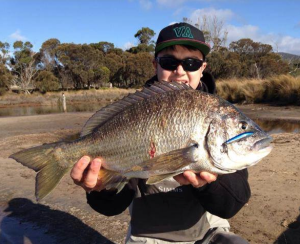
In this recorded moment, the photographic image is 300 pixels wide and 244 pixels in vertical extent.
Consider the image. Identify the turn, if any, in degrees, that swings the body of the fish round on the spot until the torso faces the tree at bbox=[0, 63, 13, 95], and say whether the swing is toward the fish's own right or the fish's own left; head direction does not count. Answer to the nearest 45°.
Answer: approximately 135° to the fish's own left

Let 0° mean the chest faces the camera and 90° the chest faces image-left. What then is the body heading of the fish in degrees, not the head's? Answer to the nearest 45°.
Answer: approximately 270°

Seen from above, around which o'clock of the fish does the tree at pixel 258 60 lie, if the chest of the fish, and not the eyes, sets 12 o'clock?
The tree is roughly at 10 o'clock from the fish.

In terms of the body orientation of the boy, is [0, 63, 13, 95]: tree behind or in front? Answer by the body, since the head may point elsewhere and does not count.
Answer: behind

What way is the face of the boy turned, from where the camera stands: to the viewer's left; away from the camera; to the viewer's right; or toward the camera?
toward the camera

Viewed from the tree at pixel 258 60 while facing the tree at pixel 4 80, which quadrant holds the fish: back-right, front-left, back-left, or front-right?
front-left

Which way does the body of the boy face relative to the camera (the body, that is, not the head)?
toward the camera

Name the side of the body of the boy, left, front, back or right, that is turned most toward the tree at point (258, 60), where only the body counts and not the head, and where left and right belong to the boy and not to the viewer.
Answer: back
